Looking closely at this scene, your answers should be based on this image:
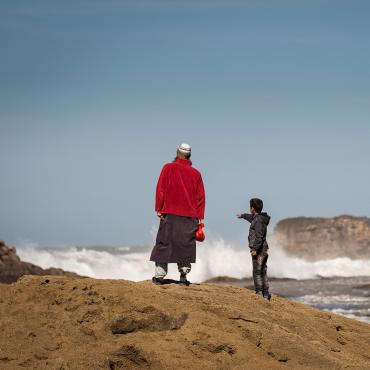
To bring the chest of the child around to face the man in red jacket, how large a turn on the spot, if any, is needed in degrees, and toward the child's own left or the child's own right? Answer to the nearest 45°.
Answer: approximately 45° to the child's own left

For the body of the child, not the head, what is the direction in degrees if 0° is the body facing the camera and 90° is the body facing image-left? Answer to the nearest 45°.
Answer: approximately 90°

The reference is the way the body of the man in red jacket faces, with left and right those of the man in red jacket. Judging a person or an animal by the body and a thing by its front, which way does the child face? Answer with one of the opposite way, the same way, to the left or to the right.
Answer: to the left

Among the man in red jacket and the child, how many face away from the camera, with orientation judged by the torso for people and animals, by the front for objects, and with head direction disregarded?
1

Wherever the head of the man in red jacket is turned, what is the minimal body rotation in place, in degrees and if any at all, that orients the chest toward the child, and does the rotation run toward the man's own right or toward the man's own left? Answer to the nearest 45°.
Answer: approximately 45° to the man's own right

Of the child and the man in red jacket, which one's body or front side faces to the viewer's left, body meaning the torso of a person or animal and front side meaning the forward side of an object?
the child

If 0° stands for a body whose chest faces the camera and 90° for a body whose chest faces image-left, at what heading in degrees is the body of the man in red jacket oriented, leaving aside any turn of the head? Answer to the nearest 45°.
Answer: approximately 180°
